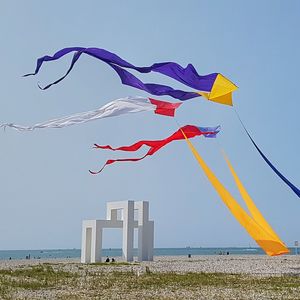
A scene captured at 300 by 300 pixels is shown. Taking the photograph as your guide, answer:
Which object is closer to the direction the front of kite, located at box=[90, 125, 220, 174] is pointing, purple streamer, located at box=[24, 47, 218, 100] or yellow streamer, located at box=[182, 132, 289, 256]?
the yellow streamer

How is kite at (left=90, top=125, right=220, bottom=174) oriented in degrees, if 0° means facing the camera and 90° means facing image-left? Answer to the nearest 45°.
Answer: approximately 270°

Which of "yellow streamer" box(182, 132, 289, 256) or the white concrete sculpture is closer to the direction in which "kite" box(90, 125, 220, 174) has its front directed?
the yellow streamer

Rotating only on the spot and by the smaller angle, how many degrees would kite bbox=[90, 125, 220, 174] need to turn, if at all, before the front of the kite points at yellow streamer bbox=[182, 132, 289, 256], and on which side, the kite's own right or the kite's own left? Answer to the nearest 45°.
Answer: approximately 45° to the kite's own right

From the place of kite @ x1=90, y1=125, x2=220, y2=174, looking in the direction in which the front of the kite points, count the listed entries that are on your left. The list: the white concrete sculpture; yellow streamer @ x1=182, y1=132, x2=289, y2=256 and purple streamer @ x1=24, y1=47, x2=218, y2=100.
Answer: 1

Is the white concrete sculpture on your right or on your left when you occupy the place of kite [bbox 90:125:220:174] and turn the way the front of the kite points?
on your left
